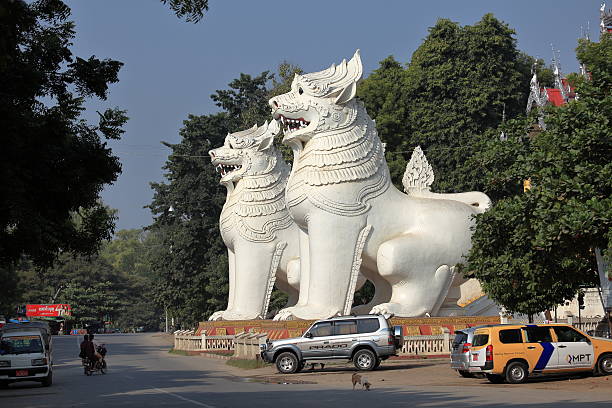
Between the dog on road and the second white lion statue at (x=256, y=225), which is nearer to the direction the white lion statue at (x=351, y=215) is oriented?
the second white lion statue

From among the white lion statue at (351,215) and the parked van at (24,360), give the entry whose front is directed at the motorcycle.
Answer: the white lion statue

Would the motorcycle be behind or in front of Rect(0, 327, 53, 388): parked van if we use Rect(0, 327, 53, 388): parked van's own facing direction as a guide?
behind

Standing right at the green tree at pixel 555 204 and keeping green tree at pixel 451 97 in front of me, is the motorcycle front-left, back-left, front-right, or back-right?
front-left

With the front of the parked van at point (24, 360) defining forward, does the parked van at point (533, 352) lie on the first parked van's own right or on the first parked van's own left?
on the first parked van's own left

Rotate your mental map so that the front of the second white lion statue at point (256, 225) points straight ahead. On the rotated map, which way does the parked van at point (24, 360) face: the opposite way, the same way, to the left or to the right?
to the left

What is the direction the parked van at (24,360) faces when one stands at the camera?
facing the viewer

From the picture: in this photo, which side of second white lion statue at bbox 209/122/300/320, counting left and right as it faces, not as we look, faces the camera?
left

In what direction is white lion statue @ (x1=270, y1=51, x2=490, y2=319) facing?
to the viewer's left

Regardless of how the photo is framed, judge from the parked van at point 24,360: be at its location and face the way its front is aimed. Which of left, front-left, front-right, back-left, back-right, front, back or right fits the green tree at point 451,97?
back-left

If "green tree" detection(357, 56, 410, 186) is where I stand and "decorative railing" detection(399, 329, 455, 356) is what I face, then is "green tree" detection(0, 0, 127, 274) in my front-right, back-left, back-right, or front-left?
front-right

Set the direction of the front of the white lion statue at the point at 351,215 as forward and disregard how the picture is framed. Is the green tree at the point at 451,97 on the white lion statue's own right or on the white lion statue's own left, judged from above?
on the white lion statue's own right

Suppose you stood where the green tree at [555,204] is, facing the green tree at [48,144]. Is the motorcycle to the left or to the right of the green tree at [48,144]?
right

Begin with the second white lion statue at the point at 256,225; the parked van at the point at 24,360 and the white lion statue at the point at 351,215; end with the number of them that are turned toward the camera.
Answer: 1

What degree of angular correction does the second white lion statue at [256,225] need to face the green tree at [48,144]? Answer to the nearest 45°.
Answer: approximately 90° to its left
